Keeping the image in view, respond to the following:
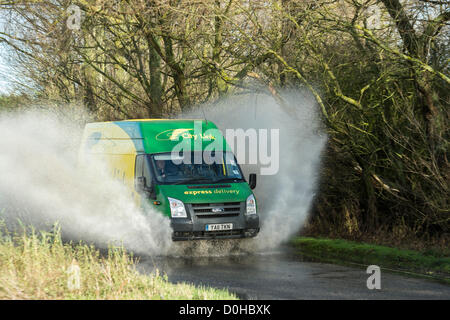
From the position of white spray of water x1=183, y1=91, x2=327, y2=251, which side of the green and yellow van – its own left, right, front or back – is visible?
left

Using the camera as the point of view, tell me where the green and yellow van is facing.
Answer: facing the viewer and to the right of the viewer
